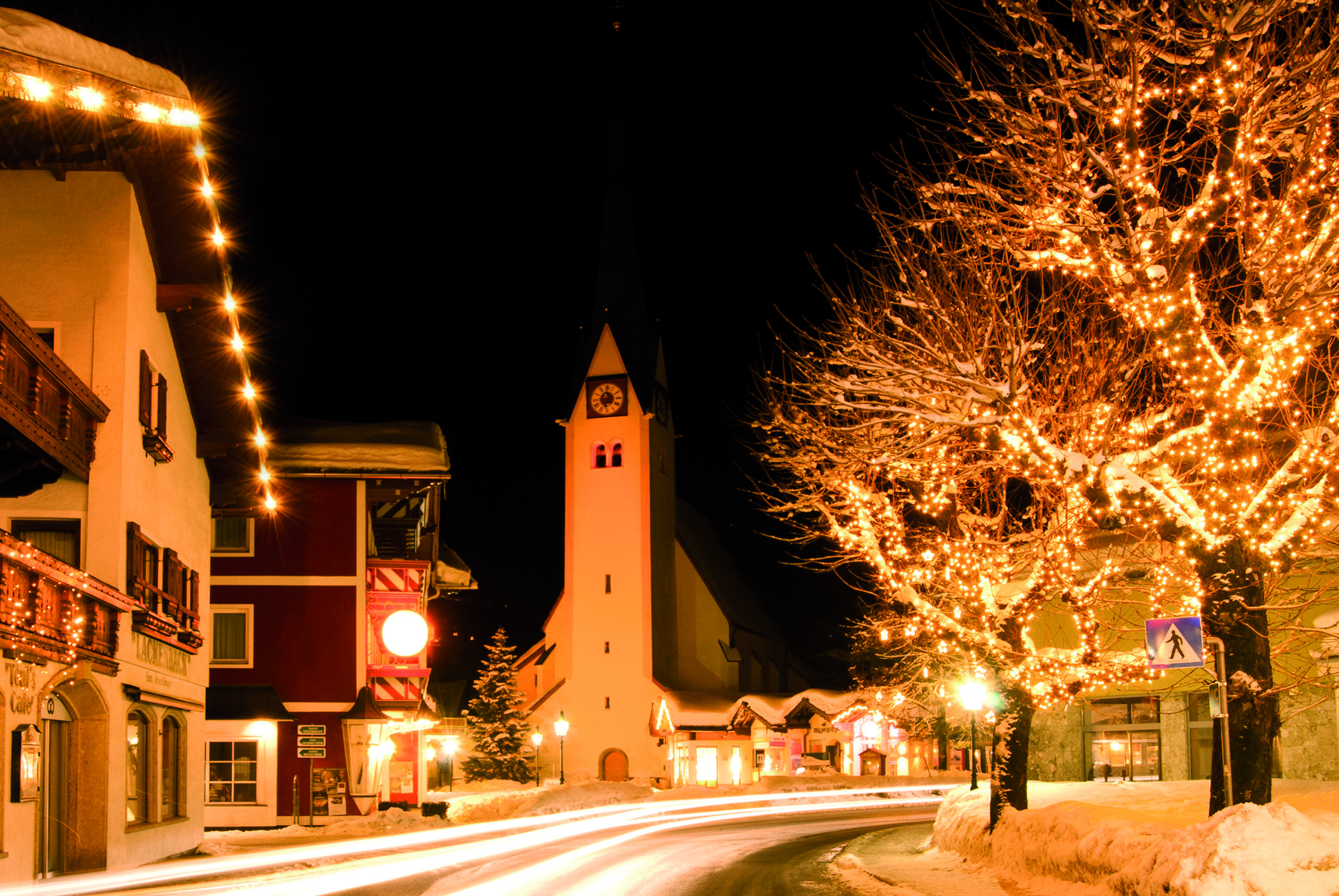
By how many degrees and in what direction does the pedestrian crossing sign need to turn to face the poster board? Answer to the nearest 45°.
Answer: approximately 135° to its right

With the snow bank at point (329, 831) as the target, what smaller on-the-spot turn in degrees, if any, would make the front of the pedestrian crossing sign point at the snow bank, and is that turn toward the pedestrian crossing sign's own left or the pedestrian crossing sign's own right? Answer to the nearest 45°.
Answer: approximately 135° to the pedestrian crossing sign's own right

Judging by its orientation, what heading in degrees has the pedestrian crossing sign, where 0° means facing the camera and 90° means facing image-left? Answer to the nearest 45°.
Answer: approximately 0°
